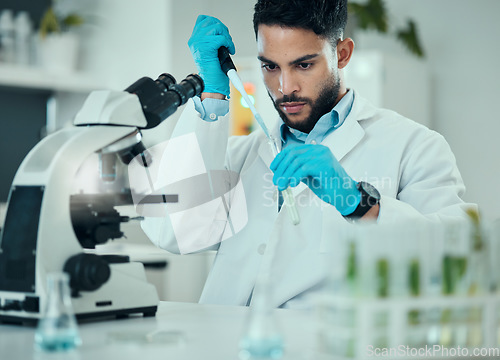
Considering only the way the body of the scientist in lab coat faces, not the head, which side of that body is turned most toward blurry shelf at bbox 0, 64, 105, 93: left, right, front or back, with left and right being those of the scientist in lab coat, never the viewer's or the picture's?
right

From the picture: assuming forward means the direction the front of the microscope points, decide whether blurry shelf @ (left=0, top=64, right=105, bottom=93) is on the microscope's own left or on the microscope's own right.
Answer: on the microscope's own left

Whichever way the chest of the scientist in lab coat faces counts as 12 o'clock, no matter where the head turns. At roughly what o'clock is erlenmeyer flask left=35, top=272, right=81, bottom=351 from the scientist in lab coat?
The erlenmeyer flask is roughly at 11 o'clock from the scientist in lab coat.

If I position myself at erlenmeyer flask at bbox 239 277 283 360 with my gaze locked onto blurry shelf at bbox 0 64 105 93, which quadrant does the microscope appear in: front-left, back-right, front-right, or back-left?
front-left

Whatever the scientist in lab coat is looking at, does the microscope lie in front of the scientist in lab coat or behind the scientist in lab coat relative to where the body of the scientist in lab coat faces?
in front

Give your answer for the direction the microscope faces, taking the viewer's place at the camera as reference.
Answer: facing away from the viewer and to the right of the viewer

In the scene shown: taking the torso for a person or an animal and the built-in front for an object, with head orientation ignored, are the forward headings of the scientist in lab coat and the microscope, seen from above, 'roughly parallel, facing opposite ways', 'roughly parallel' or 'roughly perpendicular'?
roughly parallel, facing opposite ways

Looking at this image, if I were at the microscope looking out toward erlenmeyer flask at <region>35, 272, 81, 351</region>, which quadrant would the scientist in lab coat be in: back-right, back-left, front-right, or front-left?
back-left

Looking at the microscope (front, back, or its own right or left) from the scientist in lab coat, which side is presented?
front

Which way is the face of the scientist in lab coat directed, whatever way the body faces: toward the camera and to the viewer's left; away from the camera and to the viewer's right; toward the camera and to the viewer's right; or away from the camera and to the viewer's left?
toward the camera and to the viewer's left

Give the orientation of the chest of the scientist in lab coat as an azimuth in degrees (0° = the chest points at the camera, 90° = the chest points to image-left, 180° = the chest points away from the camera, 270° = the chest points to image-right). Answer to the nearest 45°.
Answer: approximately 45°
